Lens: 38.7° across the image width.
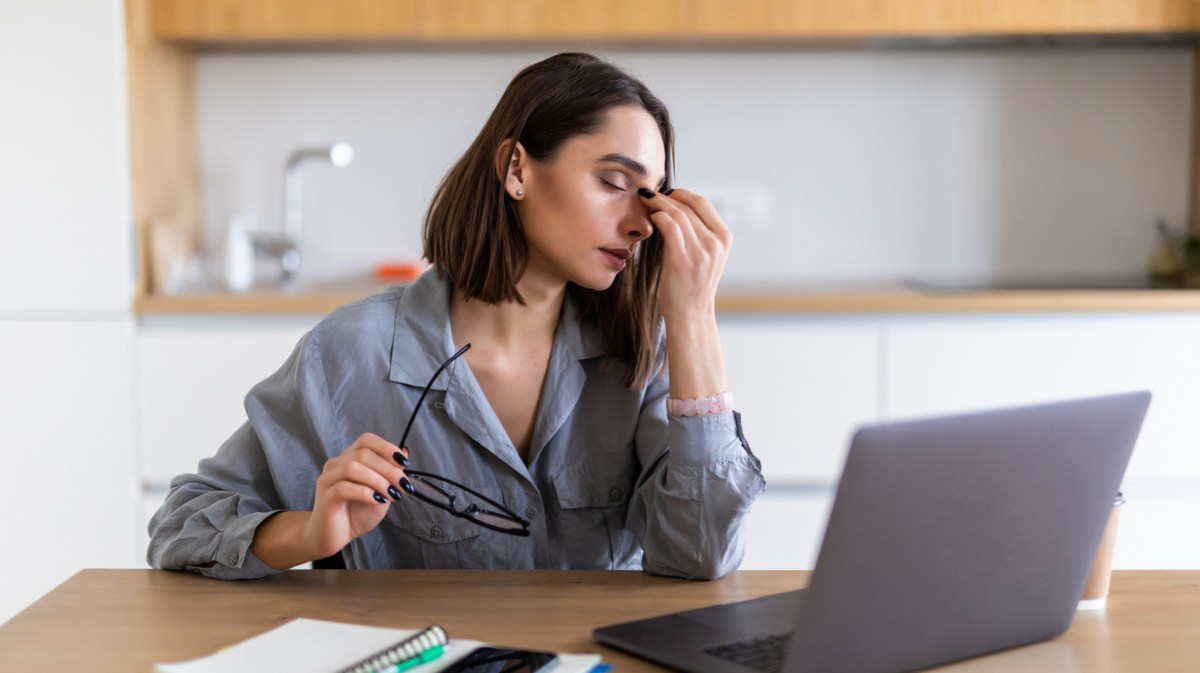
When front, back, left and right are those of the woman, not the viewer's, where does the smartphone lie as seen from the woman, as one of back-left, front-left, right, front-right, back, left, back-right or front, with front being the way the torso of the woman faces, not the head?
front-right

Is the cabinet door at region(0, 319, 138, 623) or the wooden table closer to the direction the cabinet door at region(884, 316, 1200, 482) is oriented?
the wooden table

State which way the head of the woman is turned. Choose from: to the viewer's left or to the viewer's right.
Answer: to the viewer's right

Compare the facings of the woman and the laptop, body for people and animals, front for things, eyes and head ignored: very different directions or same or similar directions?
very different directions

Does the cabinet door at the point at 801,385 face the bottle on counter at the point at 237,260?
no

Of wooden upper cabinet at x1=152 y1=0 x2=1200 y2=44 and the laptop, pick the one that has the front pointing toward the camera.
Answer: the wooden upper cabinet

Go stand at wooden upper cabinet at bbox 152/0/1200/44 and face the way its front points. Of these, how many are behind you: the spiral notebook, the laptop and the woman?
0

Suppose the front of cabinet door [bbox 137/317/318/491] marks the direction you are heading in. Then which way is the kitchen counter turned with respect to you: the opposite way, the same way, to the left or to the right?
the same way

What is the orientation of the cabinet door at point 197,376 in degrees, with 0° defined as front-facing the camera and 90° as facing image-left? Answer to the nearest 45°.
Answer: approximately 0°

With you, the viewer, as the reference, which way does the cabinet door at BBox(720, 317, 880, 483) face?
facing the viewer

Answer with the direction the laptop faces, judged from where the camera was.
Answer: facing away from the viewer and to the left of the viewer

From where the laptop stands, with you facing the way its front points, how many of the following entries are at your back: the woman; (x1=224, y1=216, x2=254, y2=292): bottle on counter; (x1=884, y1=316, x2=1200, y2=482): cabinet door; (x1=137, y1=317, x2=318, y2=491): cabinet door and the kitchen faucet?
0

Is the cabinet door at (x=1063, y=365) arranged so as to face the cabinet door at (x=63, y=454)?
no

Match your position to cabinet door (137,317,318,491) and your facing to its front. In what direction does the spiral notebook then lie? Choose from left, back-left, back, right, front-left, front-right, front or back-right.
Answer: front

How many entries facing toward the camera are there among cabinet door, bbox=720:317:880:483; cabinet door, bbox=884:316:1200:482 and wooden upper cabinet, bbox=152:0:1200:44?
3

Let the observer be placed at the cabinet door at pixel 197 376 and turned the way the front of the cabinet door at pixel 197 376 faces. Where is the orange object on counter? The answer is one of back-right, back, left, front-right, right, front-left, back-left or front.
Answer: back-left

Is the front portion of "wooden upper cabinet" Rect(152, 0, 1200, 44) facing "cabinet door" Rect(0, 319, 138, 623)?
no

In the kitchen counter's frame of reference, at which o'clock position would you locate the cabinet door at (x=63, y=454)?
The cabinet door is roughly at 3 o'clock from the kitchen counter.

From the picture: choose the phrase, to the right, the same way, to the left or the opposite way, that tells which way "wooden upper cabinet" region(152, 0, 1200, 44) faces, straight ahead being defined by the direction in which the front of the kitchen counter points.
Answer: the same way

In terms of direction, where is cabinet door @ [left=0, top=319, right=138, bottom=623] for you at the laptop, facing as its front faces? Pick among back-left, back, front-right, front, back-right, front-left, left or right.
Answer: front

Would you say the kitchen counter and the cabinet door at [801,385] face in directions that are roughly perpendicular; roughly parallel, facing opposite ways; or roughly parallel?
roughly parallel
